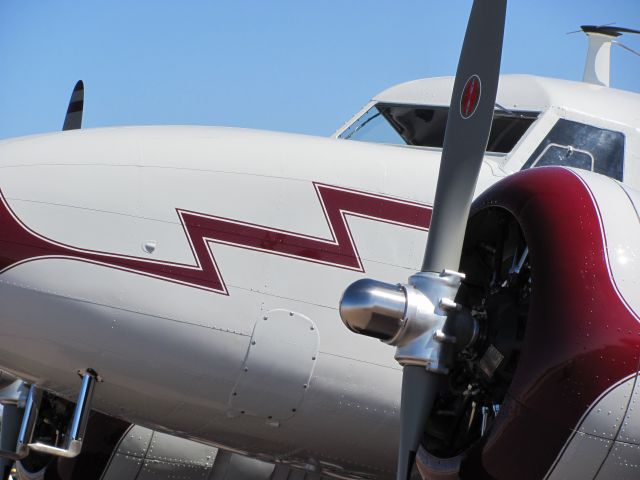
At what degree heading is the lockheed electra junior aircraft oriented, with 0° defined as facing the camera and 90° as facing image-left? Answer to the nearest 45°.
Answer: approximately 45°
